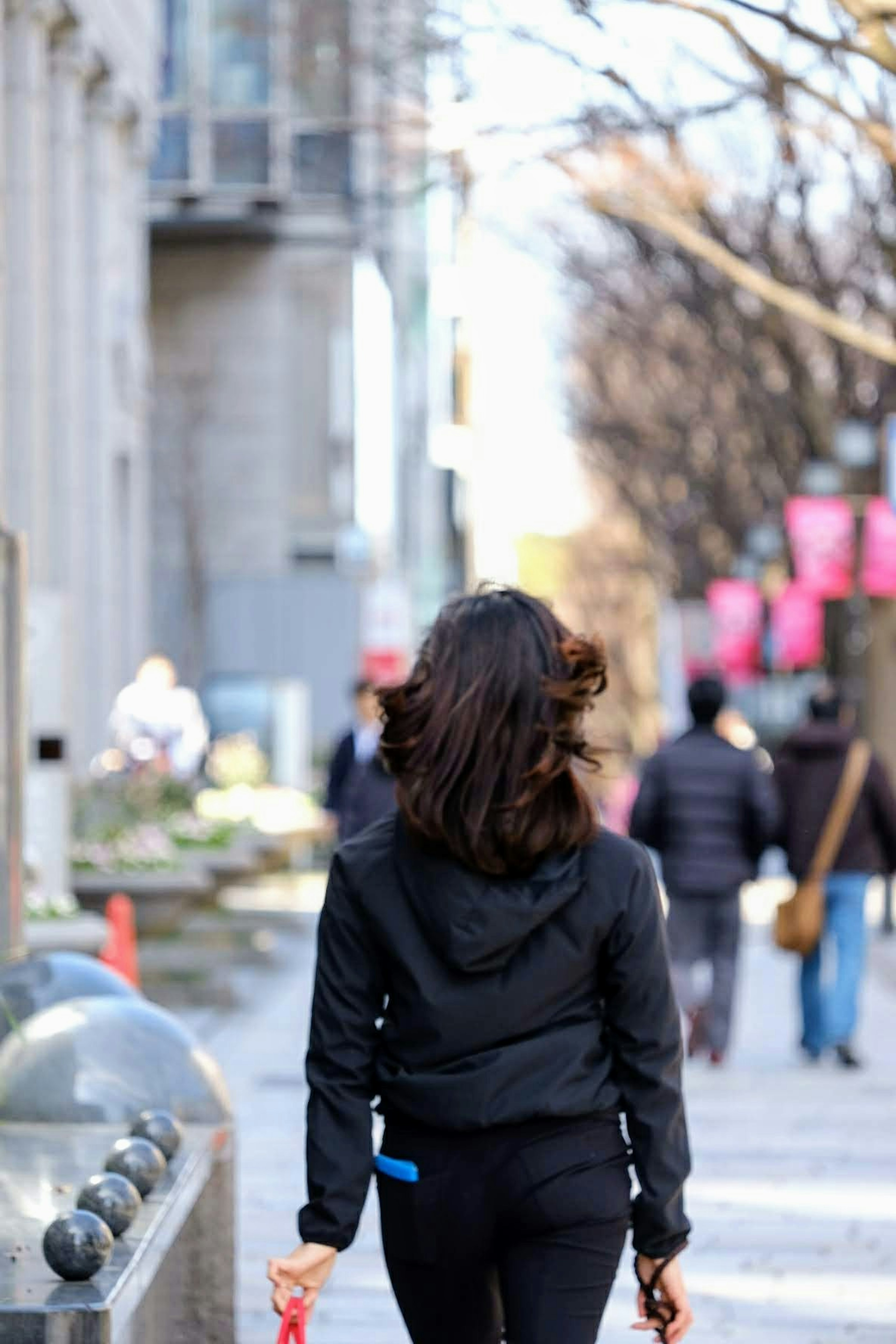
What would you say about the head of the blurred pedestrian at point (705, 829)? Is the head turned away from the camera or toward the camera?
away from the camera

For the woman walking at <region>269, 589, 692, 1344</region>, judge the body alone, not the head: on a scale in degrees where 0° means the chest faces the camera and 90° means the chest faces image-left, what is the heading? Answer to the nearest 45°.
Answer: approximately 180°

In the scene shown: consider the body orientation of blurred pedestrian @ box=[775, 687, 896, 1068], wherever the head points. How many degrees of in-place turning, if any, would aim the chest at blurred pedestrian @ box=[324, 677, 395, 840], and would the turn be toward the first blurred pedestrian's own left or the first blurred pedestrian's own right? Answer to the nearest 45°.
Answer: approximately 45° to the first blurred pedestrian's own left

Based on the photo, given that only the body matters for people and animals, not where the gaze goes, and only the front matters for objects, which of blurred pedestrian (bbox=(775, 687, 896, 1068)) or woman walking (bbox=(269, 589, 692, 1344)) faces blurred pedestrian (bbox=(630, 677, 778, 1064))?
the woman walking

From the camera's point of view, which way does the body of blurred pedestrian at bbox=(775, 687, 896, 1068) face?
away from the camera

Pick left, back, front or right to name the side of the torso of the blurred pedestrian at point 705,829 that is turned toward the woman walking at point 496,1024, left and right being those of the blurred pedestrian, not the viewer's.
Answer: back

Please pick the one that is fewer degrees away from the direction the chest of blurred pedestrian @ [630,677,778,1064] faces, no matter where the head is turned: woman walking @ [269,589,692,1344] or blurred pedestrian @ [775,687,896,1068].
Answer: the blurred pedestrian

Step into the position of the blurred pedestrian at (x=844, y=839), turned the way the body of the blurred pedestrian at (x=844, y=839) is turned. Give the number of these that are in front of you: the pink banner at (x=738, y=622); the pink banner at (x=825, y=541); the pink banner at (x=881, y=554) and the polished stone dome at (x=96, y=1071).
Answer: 3

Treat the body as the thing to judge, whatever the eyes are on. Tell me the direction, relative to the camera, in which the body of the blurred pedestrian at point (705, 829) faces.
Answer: away from the camera

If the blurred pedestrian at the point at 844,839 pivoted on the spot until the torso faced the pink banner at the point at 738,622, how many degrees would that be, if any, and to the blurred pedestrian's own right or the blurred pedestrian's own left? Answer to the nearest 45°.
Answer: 0° — they already face it
